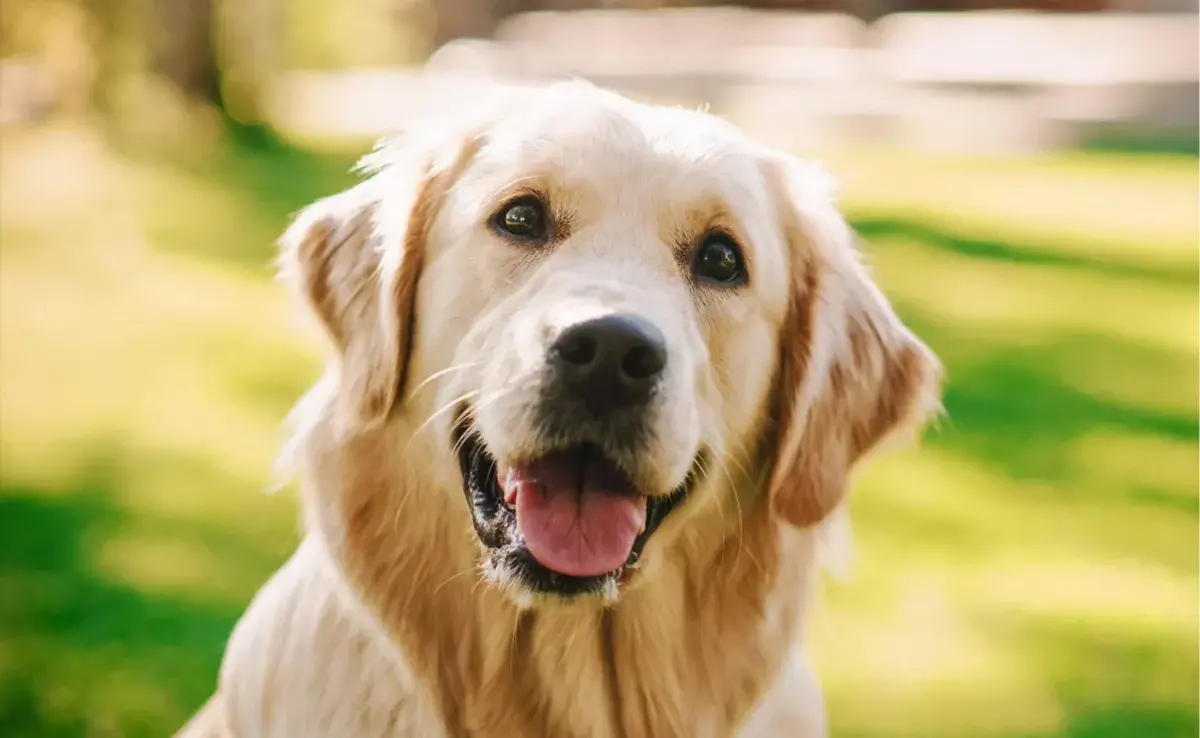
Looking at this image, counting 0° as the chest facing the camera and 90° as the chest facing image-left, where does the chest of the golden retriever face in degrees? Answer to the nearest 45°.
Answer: approximately 0°

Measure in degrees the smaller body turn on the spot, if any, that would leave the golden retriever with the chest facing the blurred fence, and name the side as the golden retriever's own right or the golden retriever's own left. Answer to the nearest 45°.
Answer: approximately 180°
